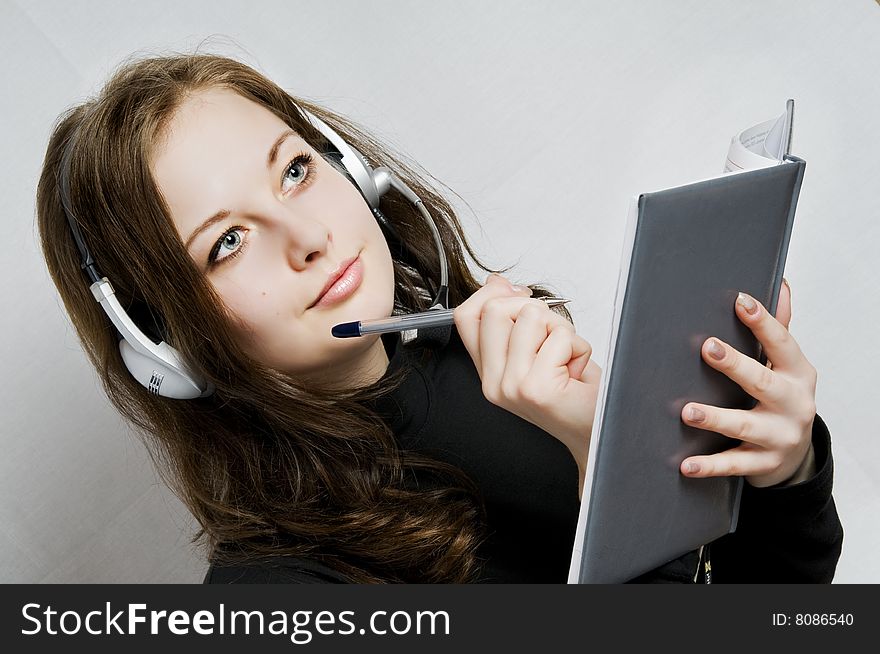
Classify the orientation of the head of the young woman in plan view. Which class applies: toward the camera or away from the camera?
toward the camera
